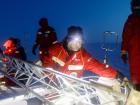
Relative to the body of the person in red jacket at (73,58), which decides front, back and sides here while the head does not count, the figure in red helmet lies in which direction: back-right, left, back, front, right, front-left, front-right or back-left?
back-right

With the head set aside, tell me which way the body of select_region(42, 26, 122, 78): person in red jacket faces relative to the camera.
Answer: toward the camera

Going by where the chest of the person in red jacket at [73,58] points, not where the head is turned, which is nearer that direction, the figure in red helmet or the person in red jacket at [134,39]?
the person in red jacket

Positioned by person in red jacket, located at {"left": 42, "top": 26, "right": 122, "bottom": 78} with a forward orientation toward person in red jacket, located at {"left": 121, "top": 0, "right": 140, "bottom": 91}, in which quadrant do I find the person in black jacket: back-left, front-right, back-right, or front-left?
back-left

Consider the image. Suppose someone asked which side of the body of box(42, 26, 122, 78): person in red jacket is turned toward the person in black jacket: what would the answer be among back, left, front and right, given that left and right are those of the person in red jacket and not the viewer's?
back

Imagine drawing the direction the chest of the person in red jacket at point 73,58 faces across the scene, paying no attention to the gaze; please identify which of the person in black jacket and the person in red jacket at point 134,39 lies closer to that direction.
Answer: the person in red jacket
